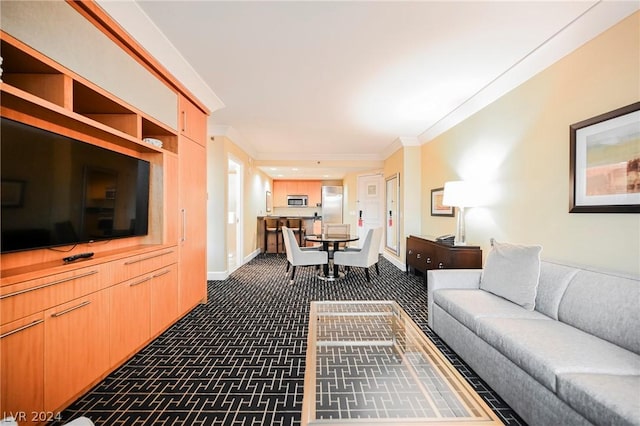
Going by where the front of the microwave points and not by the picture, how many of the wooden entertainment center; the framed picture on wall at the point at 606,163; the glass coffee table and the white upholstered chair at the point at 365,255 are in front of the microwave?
4

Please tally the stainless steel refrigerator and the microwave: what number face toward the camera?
2

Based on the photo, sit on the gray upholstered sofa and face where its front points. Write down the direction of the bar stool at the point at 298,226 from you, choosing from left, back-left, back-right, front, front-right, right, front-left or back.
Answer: right

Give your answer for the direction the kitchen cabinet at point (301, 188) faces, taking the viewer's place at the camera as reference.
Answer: facing the viewer

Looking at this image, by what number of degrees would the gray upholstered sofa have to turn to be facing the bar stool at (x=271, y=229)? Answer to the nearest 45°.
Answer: approximately 90° to its right

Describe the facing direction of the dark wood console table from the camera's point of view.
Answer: facing the viewer and to the left of the viewer

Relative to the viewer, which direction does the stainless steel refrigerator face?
toward the camera

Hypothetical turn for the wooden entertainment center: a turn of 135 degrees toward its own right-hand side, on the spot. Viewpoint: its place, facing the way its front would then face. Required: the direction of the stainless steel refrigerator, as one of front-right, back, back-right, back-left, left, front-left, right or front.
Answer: back-right

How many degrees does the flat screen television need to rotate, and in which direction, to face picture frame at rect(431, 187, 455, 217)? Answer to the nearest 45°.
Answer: approximately 45° to its left

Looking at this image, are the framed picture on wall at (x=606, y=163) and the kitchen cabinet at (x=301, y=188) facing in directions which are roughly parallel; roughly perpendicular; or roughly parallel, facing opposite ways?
roughly perpendicular

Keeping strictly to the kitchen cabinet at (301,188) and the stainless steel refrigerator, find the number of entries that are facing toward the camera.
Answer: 2

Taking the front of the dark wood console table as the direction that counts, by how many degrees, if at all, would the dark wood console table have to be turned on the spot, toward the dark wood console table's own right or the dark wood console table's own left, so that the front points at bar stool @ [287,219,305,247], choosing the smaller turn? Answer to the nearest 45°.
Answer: approximately 90° to the dark wood console table's own right

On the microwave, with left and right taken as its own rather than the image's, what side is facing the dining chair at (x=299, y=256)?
front

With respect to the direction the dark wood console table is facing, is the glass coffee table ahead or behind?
ahead

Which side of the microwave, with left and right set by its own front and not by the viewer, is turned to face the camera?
front

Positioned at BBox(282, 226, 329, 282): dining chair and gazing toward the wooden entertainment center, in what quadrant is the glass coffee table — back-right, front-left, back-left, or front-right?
front-left

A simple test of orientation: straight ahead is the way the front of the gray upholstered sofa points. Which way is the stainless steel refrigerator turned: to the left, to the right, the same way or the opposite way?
to the left

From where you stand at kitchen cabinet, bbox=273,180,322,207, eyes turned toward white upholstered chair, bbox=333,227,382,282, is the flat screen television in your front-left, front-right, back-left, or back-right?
front-right

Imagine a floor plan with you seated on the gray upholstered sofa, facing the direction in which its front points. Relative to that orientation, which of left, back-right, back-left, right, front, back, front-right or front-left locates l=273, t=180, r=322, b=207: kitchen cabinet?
right

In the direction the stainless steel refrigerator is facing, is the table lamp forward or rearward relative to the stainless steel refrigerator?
forward
